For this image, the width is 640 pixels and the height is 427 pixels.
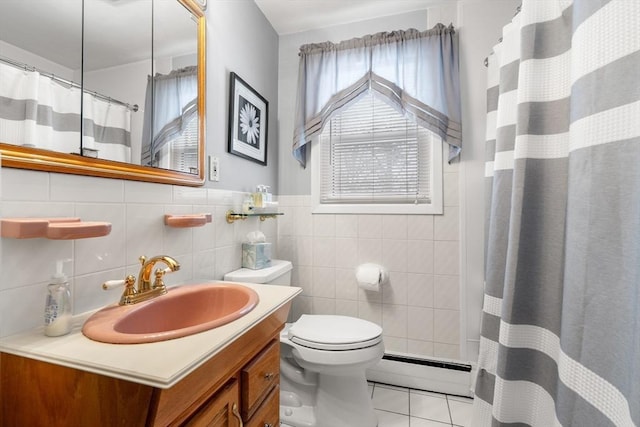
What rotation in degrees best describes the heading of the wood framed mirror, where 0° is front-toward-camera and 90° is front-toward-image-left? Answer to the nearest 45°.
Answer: approximately 315°

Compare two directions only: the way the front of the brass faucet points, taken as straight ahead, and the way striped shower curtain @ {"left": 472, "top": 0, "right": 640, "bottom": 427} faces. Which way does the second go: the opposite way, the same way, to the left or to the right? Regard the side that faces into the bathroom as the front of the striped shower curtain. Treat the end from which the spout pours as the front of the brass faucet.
the opposite way

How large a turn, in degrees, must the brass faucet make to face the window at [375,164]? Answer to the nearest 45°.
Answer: approximately 45° to its left

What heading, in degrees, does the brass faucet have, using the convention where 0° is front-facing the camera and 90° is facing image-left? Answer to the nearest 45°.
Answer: approximately 315°

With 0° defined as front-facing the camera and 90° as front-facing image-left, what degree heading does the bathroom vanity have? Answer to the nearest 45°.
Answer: approximately 315°

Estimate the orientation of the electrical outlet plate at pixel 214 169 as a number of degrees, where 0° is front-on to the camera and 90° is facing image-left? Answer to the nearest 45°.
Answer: approximately 315°

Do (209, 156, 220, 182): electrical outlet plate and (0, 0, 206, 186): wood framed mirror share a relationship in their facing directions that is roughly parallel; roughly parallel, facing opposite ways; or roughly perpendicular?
roughly parallel

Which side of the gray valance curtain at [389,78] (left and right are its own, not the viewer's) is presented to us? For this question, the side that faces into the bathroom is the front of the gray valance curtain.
front

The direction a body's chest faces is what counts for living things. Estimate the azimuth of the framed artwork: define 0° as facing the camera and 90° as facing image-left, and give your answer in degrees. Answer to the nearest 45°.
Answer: approximately 315°
